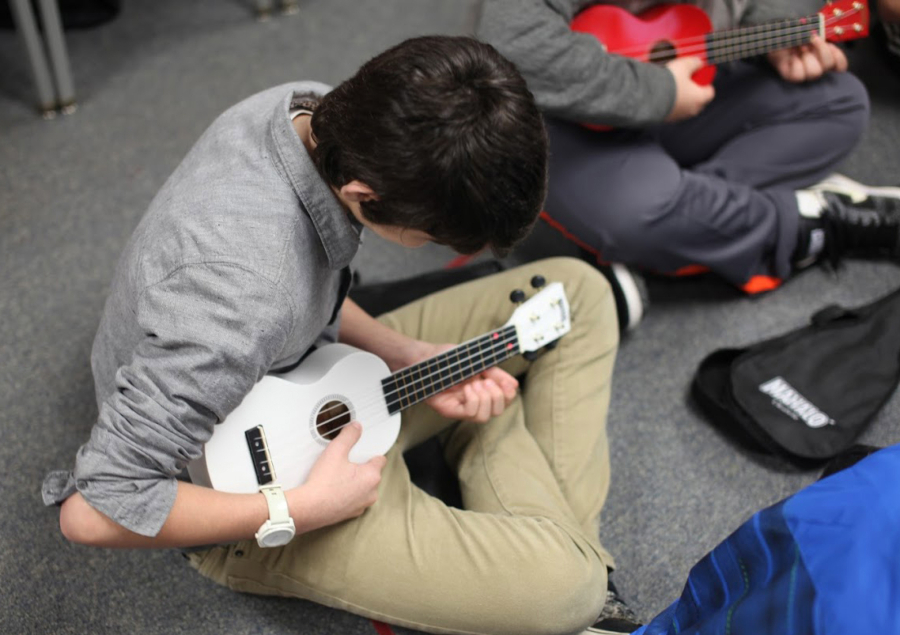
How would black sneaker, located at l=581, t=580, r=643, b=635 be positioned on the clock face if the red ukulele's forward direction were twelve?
The black sneaker is roughly at 12 o'clock from the red ukulele.

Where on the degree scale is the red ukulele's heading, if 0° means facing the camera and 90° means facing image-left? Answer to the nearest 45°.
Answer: approximately 0°

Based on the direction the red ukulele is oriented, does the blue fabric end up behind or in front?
in front
